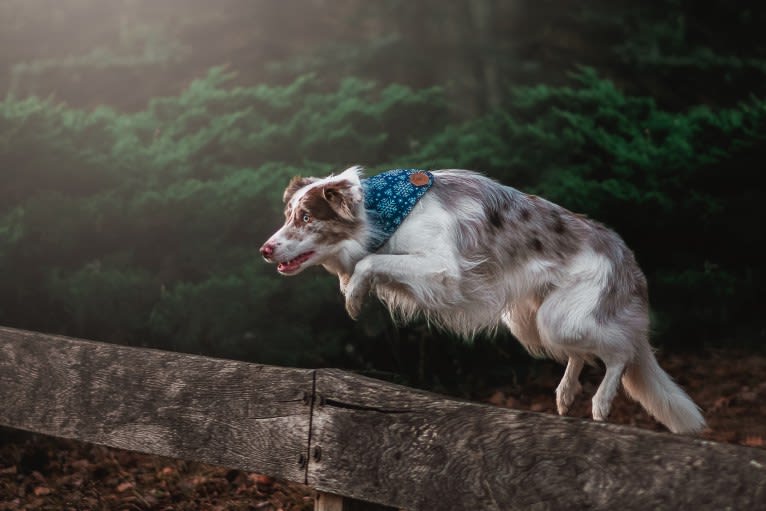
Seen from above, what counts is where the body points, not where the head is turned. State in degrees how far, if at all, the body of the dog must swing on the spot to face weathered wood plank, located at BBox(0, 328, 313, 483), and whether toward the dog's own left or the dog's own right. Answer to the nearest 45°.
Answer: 0° — it already faces it

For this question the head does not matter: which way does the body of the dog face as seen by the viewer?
to the viewer's left
